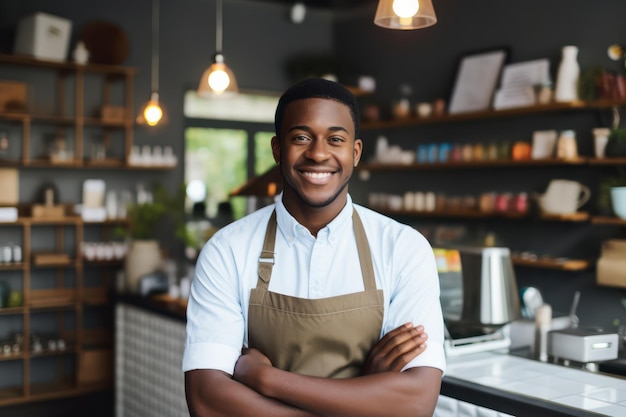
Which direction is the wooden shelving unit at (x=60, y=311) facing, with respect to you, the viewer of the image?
facing the viewer and to the right of the viewer

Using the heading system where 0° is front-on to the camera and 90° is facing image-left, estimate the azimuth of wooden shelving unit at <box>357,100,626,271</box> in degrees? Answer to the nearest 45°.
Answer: approximately 45°

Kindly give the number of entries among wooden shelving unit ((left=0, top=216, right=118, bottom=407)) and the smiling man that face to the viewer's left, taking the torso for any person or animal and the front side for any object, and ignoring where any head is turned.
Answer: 0

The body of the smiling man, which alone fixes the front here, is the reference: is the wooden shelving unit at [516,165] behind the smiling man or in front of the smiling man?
behind

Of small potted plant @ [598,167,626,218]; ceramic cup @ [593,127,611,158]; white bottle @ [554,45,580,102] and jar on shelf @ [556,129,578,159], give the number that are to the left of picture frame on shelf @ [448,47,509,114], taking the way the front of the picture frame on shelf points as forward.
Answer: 4

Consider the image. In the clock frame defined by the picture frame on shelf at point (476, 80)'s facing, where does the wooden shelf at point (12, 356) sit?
The wooden shelf is roughly at 1 o'clock from the picture frame on shelf.

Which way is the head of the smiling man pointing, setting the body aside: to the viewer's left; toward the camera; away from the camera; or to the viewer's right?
toward the camera

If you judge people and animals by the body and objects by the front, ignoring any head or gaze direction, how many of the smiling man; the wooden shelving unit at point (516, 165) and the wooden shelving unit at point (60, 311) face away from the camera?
0

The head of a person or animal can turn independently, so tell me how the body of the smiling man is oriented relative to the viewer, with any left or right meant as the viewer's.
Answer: facing the viewer

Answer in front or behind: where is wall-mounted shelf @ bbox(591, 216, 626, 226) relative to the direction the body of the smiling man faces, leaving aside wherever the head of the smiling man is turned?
behind

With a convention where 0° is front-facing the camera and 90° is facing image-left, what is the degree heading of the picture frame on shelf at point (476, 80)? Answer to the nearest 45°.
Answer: approximately 45°

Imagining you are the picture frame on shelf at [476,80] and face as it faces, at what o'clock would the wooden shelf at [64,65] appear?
The wooden shelf is roughly at 1 o'clock from the picture frame on shelf.

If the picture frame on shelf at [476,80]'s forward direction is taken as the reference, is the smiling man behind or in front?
in front
